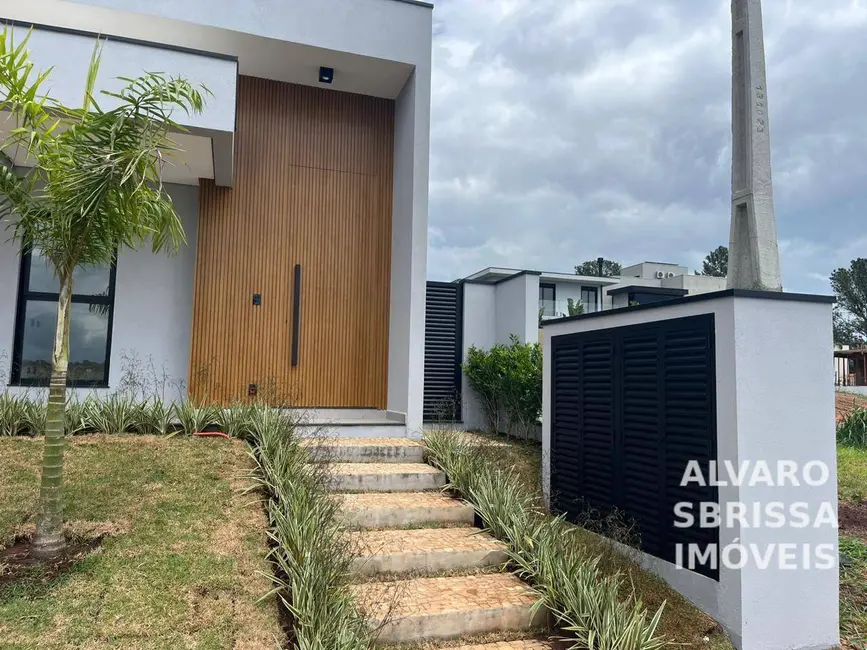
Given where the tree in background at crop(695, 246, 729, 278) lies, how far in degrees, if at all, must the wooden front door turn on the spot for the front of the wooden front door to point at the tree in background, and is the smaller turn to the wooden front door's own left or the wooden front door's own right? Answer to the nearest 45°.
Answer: approximately 135° to the wooden front door's own left

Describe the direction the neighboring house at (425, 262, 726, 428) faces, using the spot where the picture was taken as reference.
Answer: facing the viewer and to the right of the viewer

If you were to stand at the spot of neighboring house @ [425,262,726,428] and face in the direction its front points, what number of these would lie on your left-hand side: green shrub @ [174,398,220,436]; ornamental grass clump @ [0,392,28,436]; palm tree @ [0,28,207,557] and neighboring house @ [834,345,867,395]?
1

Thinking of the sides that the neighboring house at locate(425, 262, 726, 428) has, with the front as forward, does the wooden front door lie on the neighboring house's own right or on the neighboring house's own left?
on the neighboring house's own right

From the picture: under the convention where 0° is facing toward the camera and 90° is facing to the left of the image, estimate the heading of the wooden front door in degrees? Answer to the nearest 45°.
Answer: approximately 0°

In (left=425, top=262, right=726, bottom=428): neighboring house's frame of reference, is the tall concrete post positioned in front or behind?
in front

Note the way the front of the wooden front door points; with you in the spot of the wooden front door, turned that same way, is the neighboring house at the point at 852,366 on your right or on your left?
on your left

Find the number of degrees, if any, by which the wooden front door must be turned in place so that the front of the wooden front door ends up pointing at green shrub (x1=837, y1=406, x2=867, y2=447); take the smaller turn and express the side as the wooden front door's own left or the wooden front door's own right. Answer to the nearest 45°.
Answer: approximately 90° to the wooden front door's own left

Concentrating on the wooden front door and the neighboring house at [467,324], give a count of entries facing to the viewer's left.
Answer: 0

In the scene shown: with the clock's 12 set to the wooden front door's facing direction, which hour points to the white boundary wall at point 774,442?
The white boundary wall is roughly at 11 o'clock from the wooden front door.

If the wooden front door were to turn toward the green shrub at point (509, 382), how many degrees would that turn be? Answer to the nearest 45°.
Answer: approximately 90° to its left

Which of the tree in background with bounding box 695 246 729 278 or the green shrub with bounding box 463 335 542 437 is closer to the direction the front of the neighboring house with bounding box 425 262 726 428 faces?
the green shrub

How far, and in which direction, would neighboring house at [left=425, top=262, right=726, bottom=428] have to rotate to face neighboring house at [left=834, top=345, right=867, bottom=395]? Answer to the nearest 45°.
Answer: approximately 90° to its left
